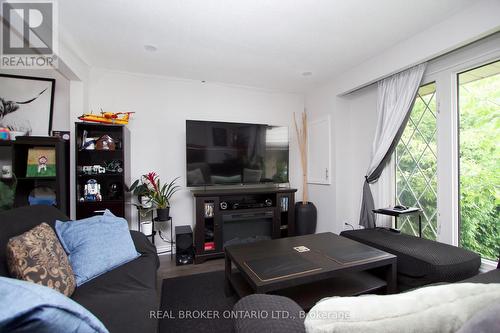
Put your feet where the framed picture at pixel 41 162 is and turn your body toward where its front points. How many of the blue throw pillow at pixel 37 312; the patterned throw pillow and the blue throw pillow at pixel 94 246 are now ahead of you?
3

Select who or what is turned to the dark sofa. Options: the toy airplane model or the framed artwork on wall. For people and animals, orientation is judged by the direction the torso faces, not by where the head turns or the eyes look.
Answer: the framed artwork on wall

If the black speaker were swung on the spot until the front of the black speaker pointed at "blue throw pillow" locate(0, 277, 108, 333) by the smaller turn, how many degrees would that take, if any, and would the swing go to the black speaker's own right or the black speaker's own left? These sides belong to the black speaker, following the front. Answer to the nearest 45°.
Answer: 0° — it already faces it

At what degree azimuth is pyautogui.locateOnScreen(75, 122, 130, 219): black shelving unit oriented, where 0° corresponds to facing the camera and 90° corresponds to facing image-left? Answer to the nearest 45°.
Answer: approximately 0°

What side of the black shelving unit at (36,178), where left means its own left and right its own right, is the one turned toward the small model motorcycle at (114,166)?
left

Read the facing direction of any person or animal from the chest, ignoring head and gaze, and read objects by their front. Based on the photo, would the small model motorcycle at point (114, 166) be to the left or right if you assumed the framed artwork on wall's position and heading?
on its left

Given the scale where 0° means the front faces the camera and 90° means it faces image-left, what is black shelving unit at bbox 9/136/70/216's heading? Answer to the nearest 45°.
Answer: approximately 0°

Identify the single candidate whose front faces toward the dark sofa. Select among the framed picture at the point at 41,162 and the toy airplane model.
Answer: the framed picture
